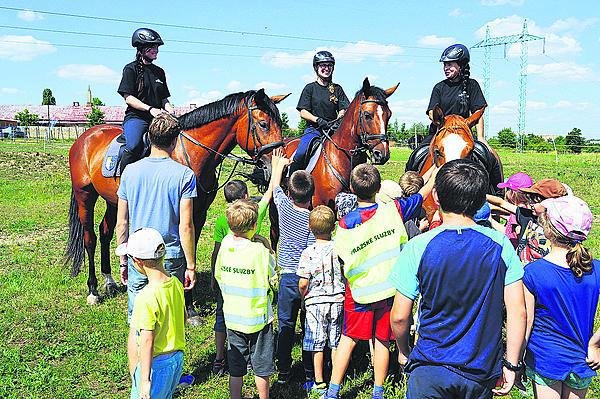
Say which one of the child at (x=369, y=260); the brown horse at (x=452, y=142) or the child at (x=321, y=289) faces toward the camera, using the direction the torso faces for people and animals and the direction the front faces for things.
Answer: the brown horse

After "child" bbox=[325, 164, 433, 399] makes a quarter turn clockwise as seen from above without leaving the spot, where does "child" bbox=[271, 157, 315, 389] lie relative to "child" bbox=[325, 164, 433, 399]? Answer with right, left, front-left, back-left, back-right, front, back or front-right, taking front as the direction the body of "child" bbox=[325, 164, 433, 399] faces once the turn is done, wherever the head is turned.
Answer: back-left

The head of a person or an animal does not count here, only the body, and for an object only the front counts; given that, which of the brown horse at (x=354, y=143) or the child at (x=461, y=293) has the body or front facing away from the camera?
the child

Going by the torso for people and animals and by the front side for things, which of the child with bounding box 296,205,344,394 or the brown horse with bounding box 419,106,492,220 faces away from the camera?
the child

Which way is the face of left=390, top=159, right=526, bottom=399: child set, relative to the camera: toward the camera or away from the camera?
away from the camera

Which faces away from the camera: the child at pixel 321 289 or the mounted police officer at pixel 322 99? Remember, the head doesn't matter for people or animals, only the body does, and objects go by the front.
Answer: the child

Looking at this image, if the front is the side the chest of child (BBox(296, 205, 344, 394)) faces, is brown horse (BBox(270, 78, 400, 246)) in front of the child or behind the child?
in front

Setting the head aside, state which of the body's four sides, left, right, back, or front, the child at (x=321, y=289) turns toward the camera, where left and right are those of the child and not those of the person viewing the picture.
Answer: back

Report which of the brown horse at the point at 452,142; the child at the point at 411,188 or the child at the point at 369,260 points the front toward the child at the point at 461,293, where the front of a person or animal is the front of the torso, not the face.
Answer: the brown horse

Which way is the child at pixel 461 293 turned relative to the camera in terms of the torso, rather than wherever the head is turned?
away from the camera

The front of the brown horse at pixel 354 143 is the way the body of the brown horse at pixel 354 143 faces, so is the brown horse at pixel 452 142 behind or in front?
in front

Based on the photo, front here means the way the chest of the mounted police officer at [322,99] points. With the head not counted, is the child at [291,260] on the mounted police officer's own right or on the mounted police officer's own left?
on the mounted police officer's own right

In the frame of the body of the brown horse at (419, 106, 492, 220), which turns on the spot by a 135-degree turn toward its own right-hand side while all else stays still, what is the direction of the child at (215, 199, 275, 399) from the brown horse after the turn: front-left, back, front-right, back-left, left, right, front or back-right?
left

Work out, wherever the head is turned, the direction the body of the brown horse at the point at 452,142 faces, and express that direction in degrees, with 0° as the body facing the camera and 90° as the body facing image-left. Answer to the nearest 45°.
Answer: approximately 0°

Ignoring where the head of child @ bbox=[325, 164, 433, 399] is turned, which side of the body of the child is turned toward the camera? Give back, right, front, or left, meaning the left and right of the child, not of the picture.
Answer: back

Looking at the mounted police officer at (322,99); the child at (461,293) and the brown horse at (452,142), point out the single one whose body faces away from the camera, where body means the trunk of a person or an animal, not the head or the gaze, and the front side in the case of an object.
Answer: the child

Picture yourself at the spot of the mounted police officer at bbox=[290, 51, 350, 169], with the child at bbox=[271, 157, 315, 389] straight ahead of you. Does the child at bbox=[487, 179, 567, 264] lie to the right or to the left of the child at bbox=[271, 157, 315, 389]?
left

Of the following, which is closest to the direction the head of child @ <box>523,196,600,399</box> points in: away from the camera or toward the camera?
away from the camera
